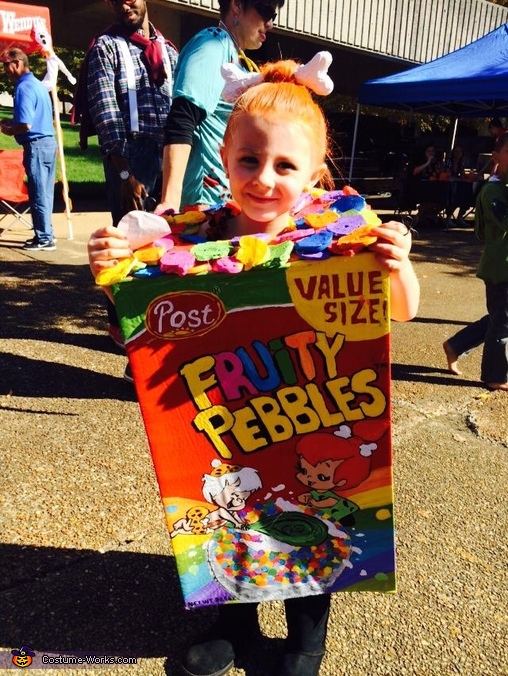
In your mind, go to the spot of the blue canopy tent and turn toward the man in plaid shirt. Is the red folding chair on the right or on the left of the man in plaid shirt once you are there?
right

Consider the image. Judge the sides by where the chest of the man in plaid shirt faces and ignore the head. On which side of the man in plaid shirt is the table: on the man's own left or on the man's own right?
on the man's own left

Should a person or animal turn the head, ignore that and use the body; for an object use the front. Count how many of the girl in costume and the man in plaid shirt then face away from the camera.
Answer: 0

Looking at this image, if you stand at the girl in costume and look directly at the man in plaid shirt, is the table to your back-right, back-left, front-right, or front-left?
front-right

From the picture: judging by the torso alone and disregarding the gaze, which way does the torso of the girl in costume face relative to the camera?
toward the camera

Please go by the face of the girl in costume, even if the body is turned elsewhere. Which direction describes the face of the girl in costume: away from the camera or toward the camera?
toward the camera

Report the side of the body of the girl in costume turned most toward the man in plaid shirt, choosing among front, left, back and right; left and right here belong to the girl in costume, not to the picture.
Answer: back

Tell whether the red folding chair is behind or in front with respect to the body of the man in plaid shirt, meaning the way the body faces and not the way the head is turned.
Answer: behind

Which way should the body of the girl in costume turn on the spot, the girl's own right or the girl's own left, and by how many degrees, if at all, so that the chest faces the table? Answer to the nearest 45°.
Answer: approximately 180°

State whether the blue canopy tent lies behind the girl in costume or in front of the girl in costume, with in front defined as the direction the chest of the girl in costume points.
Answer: behind

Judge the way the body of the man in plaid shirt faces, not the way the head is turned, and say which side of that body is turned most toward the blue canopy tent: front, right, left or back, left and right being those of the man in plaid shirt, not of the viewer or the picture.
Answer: left

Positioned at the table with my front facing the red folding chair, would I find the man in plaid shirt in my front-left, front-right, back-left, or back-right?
front-left
